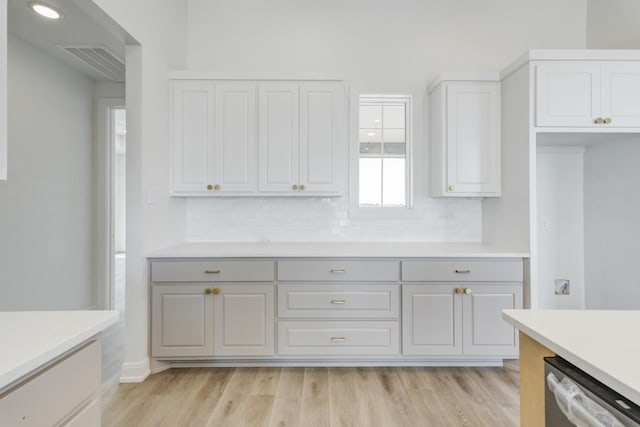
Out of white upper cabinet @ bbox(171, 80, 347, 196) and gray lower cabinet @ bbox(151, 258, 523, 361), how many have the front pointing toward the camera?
2

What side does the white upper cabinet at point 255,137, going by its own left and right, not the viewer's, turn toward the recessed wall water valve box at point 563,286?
left

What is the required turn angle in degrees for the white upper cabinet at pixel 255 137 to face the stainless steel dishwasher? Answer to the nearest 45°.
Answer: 0° — it already faces it

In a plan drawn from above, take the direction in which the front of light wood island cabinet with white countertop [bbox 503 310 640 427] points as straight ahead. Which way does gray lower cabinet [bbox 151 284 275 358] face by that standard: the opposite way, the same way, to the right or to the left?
to the left

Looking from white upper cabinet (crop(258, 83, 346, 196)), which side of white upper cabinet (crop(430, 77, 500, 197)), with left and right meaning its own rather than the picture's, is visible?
right
